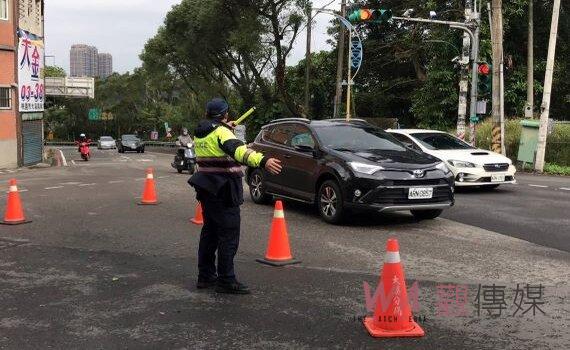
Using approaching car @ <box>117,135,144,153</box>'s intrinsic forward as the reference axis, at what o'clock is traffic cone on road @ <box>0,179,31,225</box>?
The traffic cone on road is roughly at 12 o'clock from the approaching car.

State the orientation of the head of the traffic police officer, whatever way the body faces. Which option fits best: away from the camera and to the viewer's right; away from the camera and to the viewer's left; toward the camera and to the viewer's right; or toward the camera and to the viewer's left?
away from the camera and to the viewer's right

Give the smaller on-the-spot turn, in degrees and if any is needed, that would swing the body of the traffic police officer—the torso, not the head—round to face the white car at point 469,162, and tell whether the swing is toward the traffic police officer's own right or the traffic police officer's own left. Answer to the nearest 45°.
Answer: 0° — they already face it

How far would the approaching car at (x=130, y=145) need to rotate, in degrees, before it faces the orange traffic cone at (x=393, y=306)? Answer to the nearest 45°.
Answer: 0° — it already faces it

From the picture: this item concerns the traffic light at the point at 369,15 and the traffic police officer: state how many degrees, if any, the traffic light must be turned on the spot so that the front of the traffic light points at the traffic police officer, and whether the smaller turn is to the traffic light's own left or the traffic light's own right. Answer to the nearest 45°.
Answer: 0° — it already faces them

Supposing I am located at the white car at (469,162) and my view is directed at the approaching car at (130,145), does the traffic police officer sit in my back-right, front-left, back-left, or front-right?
back-left

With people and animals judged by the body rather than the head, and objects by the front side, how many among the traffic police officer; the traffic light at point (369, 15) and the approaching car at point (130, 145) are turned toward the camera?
2

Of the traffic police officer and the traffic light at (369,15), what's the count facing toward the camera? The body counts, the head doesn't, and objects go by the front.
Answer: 1

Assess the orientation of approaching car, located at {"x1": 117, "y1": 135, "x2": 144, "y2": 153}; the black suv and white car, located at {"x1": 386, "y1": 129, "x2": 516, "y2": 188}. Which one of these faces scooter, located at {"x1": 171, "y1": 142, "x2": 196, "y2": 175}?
the approaching car
